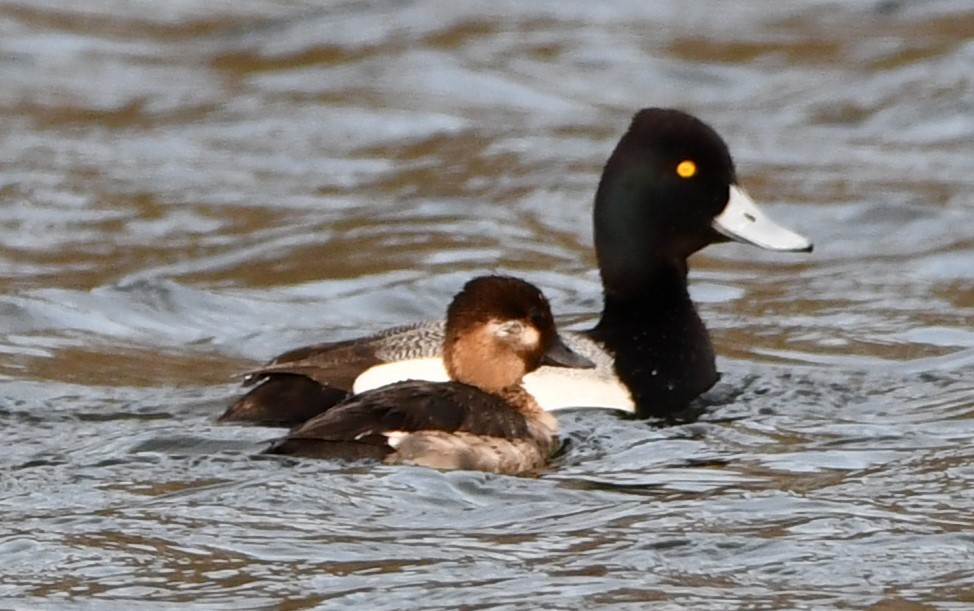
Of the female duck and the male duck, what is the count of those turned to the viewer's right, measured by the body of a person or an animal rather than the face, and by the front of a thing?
2

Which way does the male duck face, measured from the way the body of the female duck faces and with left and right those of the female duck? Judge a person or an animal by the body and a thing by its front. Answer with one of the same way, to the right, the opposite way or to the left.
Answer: the same way

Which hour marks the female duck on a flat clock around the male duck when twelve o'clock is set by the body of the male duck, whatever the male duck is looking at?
The female duck is roughly at 4 o'clock from the male duck.

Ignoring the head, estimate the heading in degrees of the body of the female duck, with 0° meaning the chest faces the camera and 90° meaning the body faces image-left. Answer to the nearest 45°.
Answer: approximately 270°

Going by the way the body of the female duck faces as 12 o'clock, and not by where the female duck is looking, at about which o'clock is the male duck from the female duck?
The male duck is roughly at 10 o'clock from the female duck.

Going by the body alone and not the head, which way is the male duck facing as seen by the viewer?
to the viewer's right
